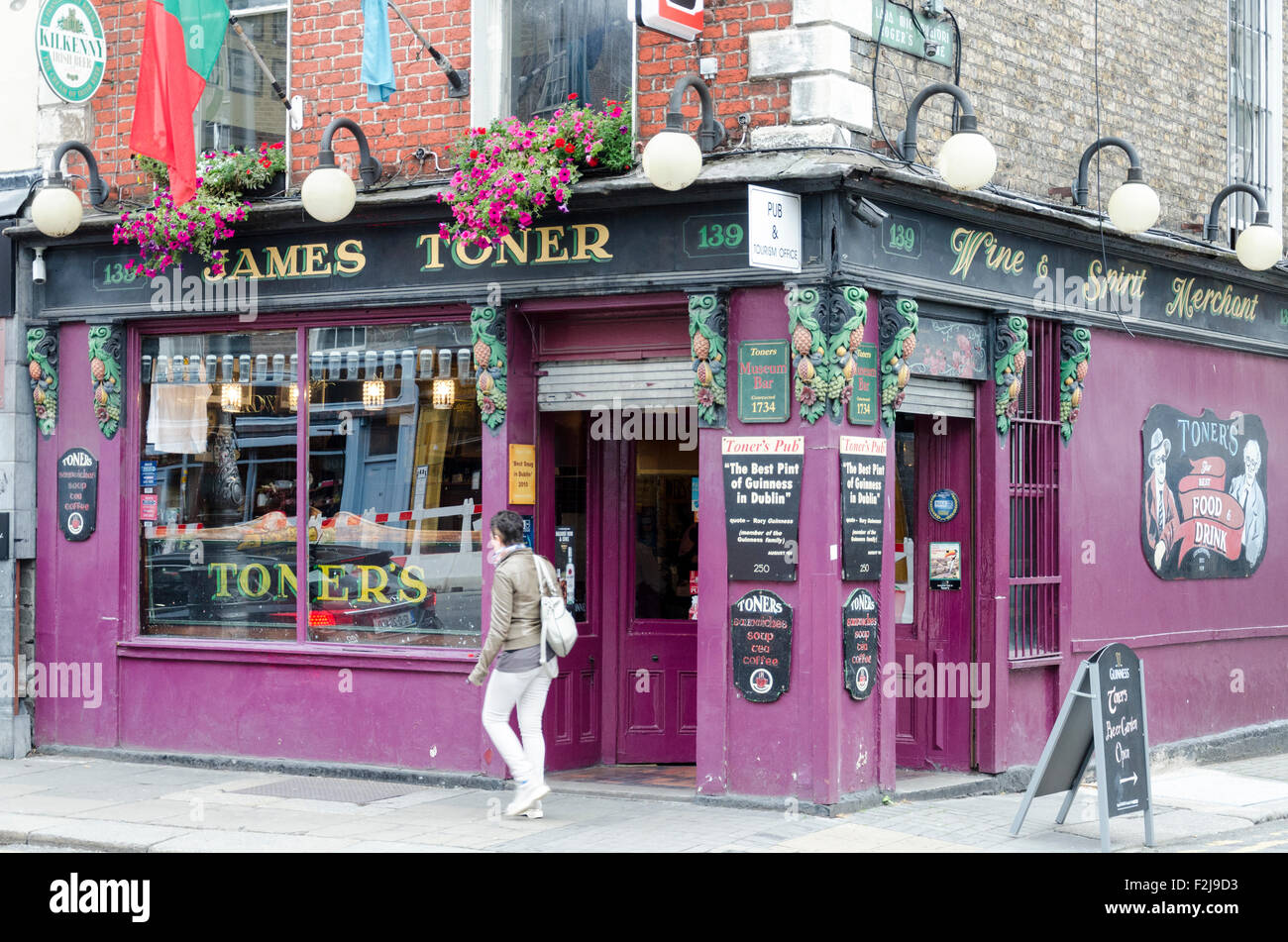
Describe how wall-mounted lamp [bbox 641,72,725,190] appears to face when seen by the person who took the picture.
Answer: facing the viewer and to the left of the viewer

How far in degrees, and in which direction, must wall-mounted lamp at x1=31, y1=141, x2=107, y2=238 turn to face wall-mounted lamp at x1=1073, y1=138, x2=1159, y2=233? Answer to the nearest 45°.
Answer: approximately 90° to its left

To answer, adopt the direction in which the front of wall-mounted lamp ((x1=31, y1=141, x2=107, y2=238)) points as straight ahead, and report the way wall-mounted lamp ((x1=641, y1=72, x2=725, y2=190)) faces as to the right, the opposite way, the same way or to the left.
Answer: the same way

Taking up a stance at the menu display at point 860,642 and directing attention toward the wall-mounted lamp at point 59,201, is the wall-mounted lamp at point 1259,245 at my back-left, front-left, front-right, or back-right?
back-right

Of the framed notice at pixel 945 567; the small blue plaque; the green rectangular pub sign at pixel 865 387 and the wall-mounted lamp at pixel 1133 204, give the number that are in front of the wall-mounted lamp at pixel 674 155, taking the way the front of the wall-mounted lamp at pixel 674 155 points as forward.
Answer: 0

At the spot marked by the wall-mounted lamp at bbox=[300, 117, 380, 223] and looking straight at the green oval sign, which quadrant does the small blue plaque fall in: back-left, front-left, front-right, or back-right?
back-right

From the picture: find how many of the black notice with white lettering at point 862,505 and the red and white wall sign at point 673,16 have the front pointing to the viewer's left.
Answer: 0

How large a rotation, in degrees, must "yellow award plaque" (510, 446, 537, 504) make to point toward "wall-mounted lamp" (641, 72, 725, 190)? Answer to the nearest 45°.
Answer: approximately 90° to its left

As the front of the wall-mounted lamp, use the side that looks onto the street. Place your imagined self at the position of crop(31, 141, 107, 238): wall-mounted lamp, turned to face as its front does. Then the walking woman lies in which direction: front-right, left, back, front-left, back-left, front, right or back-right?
left

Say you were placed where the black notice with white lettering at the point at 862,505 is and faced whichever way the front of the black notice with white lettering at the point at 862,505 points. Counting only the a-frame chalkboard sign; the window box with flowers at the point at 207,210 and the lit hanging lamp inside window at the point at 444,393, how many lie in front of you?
1

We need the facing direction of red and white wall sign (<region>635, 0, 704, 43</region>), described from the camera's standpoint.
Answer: facing the viewer and to the right of the viewer

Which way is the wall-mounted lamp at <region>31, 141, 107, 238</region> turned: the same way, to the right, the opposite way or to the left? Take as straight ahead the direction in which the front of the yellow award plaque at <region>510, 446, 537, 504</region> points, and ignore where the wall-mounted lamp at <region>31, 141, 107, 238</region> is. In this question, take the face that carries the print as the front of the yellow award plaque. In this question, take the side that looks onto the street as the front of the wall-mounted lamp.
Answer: the same way
